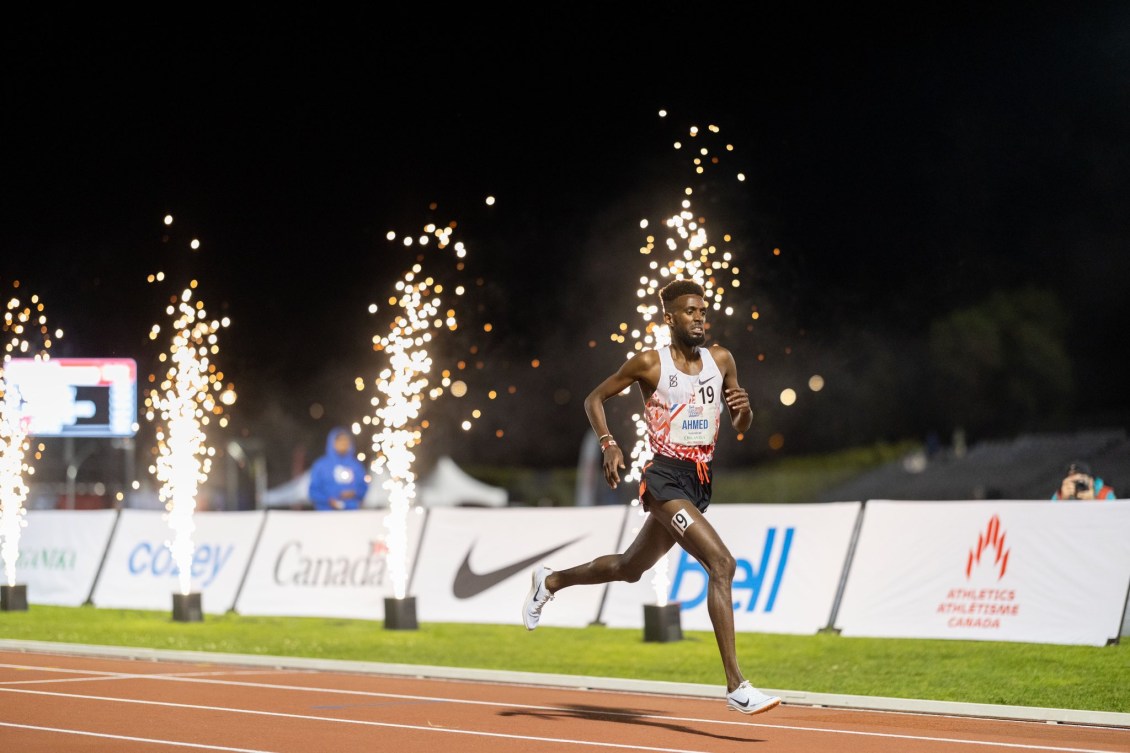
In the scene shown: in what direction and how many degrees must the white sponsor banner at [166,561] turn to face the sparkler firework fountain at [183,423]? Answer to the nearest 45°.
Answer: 0° — it already faces it

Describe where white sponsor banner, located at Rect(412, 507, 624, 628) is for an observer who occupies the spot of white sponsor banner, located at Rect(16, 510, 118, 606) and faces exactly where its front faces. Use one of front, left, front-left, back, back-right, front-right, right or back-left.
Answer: front-left

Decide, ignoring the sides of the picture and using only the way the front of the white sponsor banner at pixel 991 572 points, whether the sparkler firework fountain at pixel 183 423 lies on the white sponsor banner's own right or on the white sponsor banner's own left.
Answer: on the white sponsor banner's own right

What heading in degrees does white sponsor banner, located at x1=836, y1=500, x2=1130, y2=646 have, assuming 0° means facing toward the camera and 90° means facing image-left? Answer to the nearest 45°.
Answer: approximately 0°

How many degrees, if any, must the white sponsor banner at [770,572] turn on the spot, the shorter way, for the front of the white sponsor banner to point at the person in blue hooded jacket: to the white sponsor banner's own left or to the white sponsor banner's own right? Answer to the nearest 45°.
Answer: approximately 135° to the white sponsor banner's own right

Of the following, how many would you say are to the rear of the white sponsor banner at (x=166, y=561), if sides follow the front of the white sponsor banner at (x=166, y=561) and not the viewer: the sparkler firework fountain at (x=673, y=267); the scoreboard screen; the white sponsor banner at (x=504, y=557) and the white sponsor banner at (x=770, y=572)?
1
